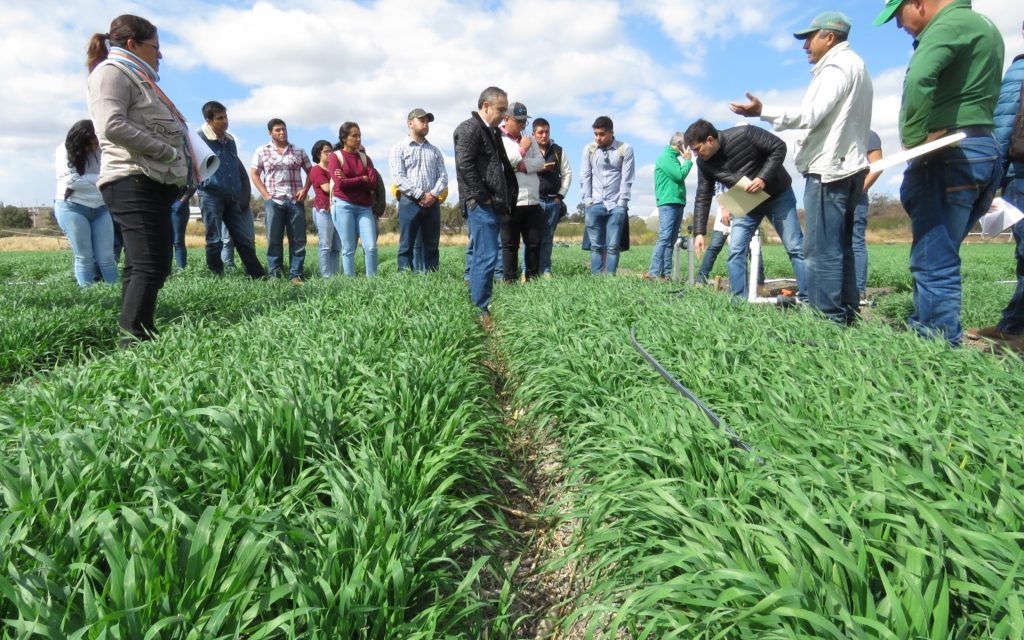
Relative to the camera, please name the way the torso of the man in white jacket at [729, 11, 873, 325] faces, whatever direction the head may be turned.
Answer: to the viewer's left

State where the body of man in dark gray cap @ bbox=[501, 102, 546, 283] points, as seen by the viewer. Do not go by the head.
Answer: toward the camera

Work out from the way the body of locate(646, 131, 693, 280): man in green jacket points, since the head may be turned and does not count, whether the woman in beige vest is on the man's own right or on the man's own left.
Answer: on the man's own right

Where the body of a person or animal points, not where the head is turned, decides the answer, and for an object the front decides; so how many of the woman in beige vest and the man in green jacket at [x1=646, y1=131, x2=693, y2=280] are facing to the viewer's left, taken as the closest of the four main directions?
0

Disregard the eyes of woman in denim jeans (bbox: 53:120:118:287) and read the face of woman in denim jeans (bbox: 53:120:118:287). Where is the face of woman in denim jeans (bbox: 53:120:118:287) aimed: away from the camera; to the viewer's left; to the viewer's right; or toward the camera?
to the viewer's right

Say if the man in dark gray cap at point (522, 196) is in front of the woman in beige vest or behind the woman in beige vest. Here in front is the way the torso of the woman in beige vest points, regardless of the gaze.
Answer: in front

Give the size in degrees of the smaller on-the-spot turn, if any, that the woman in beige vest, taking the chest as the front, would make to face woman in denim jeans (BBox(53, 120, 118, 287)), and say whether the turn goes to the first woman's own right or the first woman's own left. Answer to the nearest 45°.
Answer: approximately 90° to the first woman's own left

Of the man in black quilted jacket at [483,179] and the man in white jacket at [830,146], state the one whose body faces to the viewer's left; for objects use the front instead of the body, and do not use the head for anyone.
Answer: the man in white jacket

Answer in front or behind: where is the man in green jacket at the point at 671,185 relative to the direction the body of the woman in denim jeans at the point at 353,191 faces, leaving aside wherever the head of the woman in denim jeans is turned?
in front

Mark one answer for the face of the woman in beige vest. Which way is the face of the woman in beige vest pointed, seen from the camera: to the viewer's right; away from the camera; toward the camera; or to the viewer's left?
to the viewer's right

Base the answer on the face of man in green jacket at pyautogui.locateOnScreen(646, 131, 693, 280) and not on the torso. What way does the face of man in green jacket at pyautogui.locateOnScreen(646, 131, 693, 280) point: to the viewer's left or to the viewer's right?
to the viewer's right

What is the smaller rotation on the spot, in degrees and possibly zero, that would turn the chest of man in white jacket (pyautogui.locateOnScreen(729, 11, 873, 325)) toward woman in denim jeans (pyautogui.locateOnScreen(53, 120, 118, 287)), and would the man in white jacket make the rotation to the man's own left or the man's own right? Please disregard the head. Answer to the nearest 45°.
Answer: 0° — they already face them

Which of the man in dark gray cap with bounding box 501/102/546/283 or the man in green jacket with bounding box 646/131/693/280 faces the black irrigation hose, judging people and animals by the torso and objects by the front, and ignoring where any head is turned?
the man in dark gray cap

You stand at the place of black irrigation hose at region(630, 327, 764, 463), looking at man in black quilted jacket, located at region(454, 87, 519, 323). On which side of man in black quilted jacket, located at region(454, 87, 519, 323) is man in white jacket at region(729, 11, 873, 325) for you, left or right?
right
